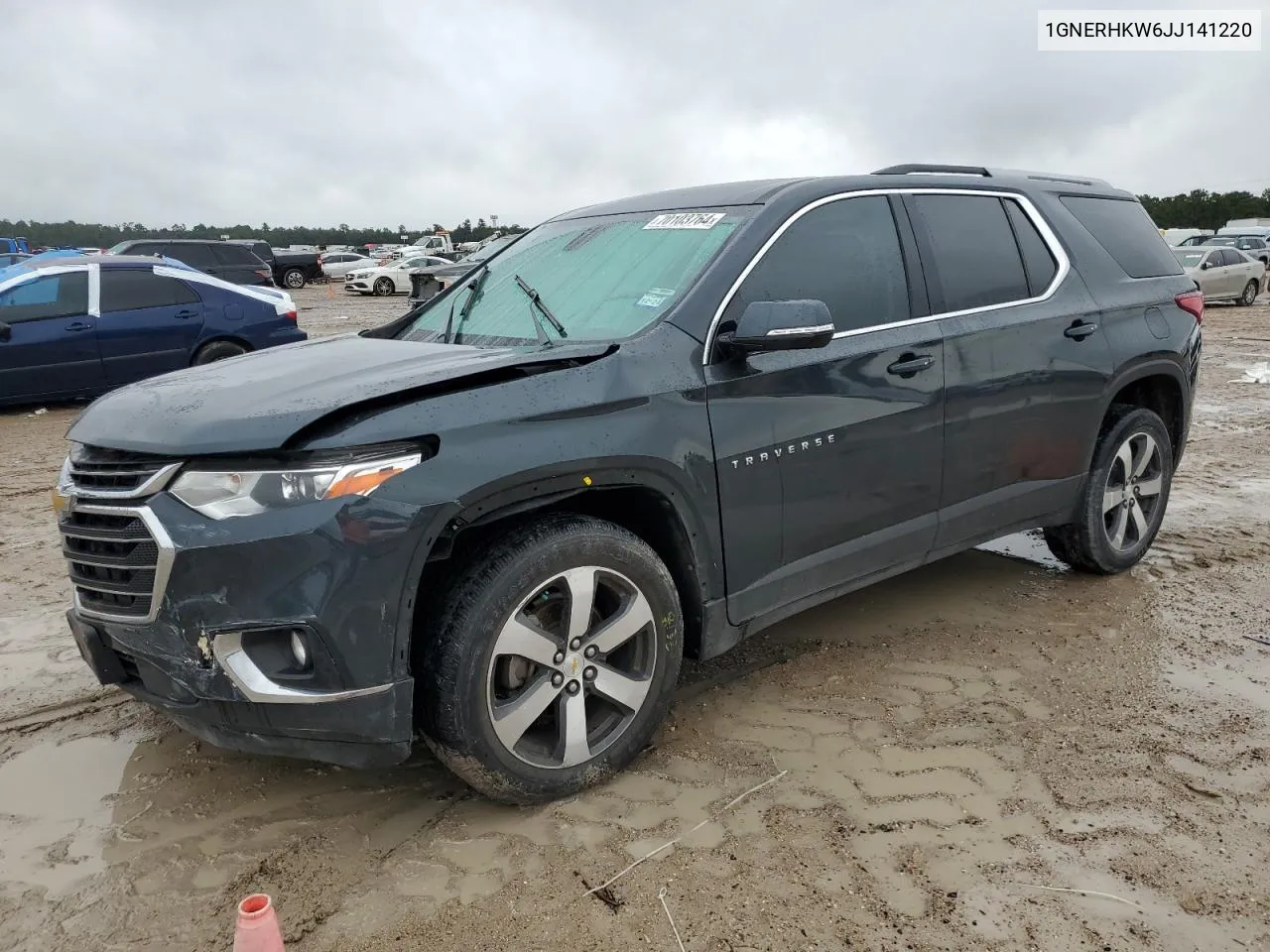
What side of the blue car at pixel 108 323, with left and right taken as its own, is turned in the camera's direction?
left

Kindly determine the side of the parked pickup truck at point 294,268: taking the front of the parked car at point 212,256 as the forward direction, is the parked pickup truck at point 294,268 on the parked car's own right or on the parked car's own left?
on the parked car's own right

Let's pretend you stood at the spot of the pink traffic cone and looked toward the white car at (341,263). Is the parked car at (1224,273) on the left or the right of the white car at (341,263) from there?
right

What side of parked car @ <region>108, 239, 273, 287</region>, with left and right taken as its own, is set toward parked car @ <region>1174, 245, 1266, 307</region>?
back

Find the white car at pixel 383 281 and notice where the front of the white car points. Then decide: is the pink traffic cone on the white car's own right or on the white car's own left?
on the white car's own left

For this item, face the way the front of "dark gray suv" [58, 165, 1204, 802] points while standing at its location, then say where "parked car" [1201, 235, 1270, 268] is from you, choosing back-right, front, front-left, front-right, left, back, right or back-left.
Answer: back

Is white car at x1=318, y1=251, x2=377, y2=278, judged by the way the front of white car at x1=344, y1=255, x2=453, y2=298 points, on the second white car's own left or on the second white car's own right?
on the second white car's own right

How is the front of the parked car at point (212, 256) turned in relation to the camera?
facing to the left of the viewer
